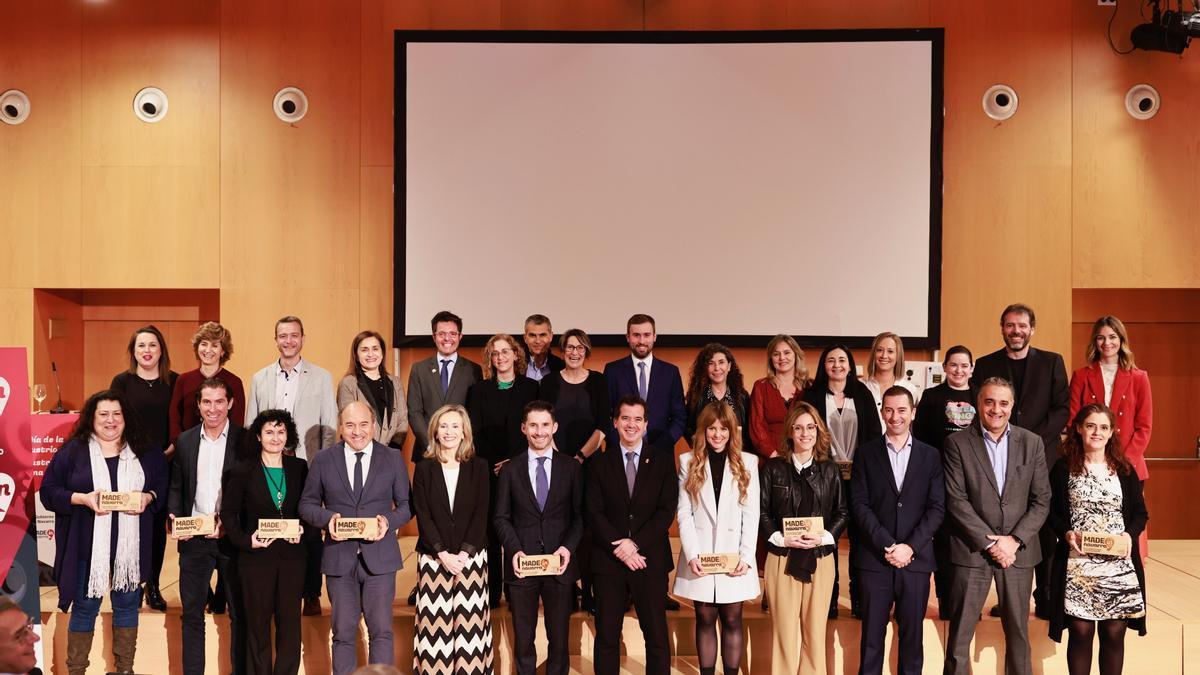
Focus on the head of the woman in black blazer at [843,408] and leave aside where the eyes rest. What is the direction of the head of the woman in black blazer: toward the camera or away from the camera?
toward the camera

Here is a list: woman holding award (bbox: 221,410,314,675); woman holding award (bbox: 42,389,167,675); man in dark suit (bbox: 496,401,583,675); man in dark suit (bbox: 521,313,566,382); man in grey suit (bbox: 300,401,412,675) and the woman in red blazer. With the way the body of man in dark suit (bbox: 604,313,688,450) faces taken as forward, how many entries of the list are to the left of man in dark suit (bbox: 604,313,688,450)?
1

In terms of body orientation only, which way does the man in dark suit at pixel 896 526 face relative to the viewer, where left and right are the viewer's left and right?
facing the viewer

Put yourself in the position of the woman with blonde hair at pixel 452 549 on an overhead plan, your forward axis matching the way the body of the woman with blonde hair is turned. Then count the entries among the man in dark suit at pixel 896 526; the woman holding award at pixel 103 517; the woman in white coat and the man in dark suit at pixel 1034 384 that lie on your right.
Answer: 1

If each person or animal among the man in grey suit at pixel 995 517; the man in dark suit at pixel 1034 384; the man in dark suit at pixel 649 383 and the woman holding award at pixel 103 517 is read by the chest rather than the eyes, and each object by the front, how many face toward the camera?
4

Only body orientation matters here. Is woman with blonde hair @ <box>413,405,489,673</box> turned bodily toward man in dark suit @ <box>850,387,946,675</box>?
no

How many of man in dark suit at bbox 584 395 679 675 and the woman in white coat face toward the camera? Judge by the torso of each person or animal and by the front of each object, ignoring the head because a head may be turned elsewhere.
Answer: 2

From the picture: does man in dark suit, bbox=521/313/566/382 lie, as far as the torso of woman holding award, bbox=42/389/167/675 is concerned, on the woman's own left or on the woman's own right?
on the woman's own left

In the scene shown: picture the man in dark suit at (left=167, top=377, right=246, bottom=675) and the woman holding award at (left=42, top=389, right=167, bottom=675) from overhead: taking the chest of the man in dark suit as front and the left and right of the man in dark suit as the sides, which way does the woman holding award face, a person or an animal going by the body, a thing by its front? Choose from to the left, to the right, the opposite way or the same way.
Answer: the same way

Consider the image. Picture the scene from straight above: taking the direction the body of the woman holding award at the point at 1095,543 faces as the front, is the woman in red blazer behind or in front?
behind

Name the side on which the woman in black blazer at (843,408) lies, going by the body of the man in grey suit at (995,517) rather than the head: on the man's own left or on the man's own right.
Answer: on the man's own right

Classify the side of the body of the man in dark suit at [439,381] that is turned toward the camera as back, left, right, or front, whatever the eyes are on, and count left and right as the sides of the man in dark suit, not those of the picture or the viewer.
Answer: front

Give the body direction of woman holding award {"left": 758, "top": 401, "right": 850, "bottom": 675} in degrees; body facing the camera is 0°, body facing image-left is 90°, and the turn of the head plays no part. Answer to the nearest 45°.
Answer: approximately 0°

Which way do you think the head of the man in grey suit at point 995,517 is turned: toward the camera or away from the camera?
toward the camera

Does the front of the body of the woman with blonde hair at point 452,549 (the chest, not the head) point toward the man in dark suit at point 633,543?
no

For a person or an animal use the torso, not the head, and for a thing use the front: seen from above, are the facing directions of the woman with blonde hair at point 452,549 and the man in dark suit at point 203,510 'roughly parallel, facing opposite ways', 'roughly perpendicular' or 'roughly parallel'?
roughly parallel

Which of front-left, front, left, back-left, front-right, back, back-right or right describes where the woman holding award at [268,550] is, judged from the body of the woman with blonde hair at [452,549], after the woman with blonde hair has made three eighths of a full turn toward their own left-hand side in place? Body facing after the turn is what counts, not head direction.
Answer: back-left

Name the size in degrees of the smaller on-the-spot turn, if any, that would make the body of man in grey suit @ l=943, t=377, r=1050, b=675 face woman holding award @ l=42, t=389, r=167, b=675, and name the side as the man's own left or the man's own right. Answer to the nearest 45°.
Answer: approximately 90° to the man's own right

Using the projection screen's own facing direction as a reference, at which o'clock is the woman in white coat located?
The woman in white coat is roughly at 12 o'clock from the projection screen.
